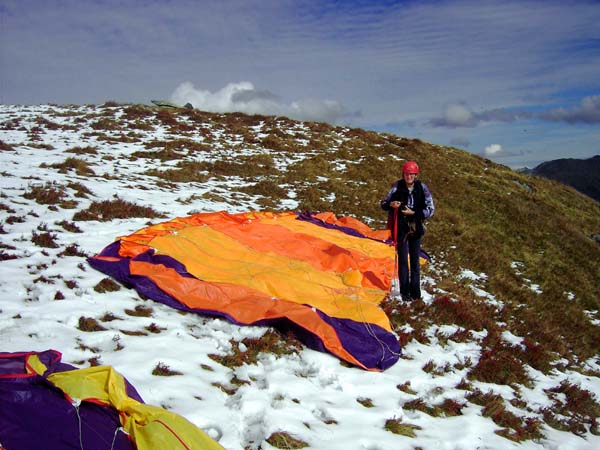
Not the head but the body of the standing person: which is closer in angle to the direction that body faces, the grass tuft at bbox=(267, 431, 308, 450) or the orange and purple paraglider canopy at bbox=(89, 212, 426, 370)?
the grass tuft

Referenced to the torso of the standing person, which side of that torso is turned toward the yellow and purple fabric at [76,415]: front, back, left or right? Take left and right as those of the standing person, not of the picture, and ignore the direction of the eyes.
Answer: front

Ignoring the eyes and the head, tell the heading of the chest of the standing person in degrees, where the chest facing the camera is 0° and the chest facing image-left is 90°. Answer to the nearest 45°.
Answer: approximately 0°

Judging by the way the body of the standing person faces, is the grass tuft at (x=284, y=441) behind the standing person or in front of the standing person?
in front

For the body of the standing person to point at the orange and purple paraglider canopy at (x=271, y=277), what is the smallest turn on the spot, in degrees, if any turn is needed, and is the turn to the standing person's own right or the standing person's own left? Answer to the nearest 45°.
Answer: approximately 45° to the standing person's own right
